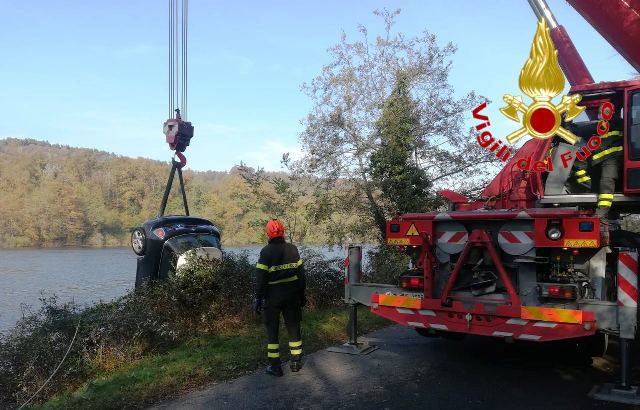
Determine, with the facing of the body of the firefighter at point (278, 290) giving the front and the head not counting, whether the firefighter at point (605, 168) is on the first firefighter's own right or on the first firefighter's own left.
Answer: on the first firefighter's own right

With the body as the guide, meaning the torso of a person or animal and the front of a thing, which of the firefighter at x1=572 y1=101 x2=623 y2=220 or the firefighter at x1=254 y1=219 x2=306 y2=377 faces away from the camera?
the firefighter at x1=254 y1=219 x2=306 y2=377

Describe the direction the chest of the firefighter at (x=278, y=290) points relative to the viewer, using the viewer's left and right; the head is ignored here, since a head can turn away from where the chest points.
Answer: facing away from the viewer

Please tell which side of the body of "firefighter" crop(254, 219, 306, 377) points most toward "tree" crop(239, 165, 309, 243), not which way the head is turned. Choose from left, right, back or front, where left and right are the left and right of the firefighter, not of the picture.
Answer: front

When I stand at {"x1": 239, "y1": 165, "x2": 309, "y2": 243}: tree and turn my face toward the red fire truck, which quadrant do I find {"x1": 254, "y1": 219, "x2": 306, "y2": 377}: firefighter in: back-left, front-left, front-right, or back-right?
front-right

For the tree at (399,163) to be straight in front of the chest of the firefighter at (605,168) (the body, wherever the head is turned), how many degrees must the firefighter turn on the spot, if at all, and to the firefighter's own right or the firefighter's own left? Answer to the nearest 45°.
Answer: approximately 45° to the firefighter's own right

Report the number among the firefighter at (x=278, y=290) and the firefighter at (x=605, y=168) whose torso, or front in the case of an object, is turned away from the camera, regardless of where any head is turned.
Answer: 1

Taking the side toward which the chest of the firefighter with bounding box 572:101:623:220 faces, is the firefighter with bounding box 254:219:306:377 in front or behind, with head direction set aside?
in front

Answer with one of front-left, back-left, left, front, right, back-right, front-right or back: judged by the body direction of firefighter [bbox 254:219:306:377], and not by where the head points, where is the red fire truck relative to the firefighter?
right
